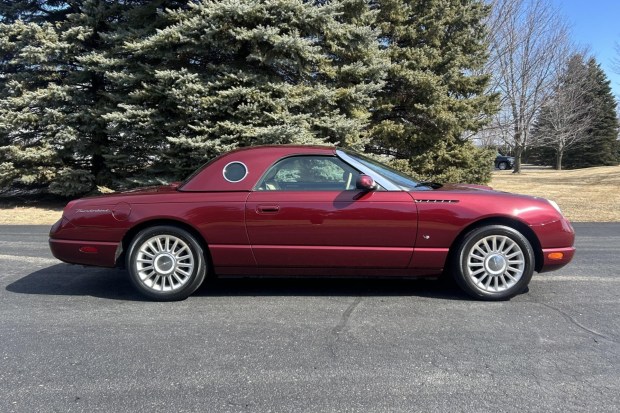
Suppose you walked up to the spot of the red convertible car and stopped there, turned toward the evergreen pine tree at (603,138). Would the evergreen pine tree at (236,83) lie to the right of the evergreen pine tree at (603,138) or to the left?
left

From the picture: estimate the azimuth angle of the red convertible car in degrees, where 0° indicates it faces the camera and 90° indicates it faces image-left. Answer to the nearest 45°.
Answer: approximately 270°

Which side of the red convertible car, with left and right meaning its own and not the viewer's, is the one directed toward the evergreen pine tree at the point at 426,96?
left

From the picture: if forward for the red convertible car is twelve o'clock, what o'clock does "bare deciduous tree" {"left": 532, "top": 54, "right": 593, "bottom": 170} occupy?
The bare deciduous tree is roughly at 10 o'clock from the red convertible car.

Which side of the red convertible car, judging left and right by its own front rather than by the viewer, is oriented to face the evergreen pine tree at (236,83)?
left

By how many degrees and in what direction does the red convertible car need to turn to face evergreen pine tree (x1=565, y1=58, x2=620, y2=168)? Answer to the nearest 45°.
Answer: approximately 45° to its left

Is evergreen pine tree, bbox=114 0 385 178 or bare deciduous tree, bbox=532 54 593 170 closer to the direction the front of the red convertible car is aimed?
the bare deciduous tree
